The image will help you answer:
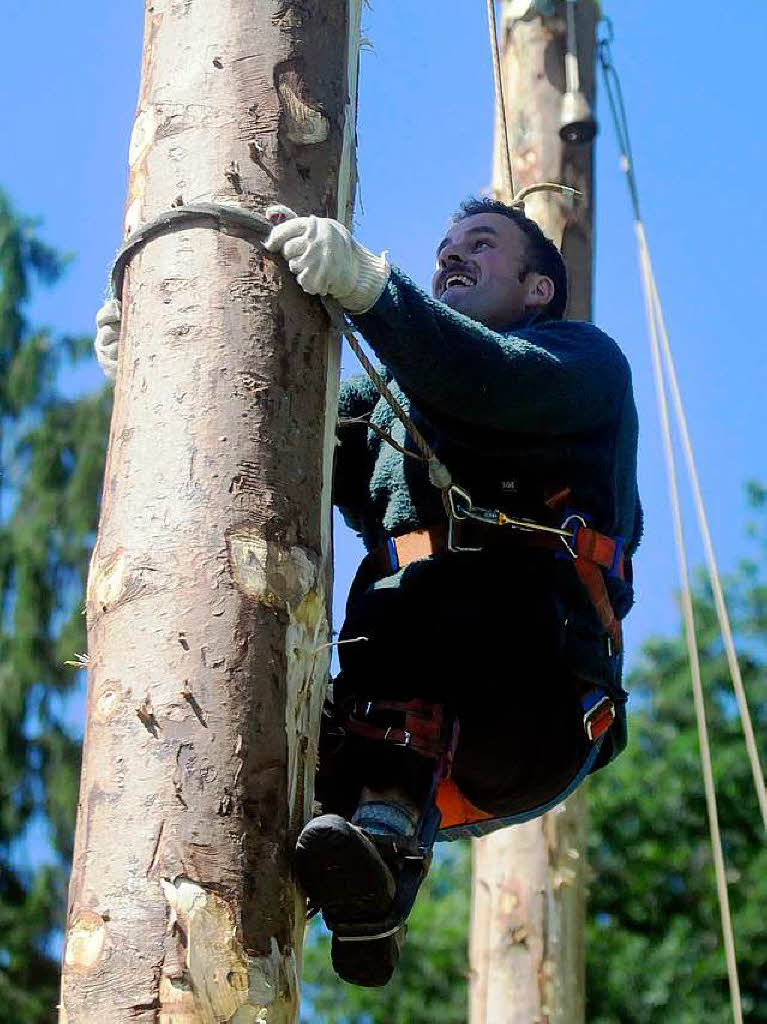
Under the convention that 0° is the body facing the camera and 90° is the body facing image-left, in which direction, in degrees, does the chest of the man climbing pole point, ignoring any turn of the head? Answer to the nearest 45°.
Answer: approximately 45°

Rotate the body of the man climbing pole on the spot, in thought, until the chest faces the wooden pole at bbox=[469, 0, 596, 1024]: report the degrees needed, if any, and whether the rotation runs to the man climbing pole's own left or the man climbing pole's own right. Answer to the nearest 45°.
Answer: approximately 135° to the man climbing pole's own right
